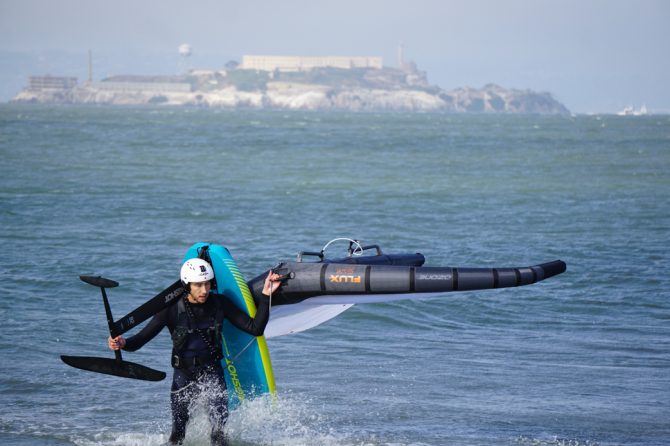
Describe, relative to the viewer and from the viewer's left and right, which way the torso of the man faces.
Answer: facing the viewer
